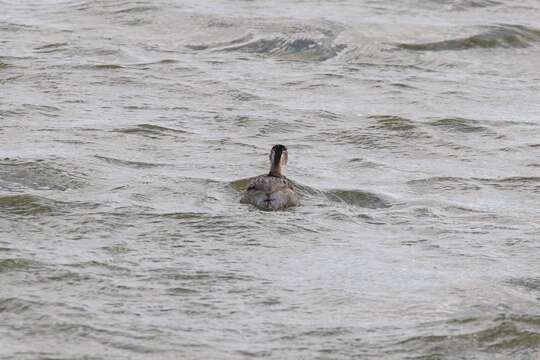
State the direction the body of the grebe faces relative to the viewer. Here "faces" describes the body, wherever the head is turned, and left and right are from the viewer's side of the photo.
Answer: facing away from the viewer
